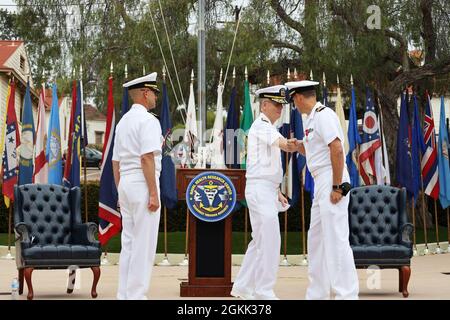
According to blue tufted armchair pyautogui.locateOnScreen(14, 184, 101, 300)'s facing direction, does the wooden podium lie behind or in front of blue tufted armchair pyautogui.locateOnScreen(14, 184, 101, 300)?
in front

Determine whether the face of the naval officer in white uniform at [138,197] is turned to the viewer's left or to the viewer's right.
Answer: to the viewer's right

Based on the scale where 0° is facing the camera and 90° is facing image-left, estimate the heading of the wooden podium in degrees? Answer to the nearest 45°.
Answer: approximately 0°

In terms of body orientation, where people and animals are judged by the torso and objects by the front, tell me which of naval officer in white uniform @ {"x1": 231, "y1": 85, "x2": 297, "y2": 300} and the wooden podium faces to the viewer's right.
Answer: the naval officer in white uniform

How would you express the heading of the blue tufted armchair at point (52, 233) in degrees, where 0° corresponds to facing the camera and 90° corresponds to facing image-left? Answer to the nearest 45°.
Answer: approximately 315°

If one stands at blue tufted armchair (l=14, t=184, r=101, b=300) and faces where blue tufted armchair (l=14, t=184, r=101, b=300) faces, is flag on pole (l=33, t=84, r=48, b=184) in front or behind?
behind

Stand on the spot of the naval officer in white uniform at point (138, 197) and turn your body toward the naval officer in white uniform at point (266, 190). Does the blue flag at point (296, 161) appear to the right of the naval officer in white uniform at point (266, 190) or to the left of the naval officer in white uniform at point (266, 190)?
left

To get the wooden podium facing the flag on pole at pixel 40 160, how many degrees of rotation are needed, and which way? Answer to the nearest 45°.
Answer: approximately 135° to its right

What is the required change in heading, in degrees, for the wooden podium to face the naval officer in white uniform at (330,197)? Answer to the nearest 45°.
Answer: approximately 45° to its left

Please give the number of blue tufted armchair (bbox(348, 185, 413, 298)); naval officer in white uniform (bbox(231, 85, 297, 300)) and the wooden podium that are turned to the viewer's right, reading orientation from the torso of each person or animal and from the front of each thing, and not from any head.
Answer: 1

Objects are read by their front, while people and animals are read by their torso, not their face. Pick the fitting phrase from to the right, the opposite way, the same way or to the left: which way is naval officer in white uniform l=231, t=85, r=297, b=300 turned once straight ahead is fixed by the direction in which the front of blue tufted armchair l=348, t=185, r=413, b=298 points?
to the left

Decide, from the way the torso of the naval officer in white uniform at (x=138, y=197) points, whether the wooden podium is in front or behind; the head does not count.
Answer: in front

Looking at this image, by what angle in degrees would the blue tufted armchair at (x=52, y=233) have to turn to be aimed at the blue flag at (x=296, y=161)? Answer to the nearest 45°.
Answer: approximately 90° to its left

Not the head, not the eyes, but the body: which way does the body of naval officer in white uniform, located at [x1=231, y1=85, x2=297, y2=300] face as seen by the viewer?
to the viewer's right
